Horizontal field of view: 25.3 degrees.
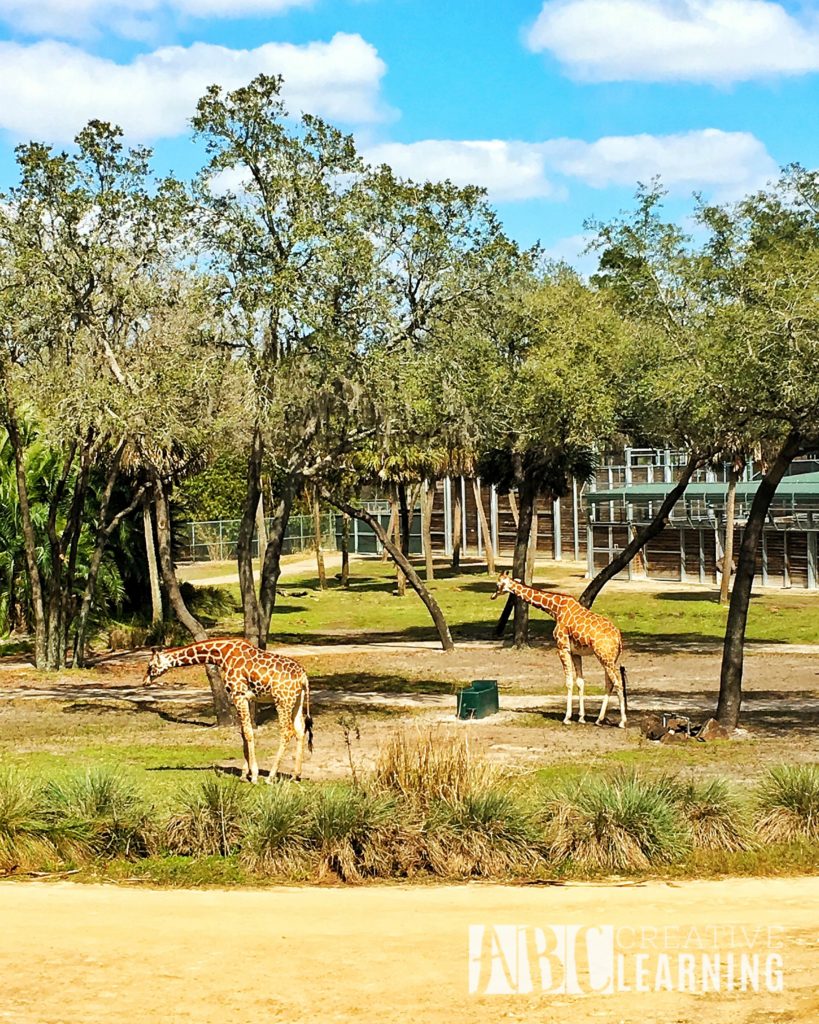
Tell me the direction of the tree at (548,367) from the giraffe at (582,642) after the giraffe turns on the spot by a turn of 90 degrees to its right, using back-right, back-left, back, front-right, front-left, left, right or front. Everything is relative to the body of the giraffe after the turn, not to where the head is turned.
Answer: front

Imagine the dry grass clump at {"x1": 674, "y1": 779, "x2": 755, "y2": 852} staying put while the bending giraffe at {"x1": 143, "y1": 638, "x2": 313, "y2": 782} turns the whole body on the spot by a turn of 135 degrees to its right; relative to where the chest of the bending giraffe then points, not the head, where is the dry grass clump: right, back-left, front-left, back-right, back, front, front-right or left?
right

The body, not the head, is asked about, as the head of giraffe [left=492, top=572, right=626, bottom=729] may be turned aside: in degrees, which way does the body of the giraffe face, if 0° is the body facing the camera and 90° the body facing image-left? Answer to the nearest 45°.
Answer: approximately 90°

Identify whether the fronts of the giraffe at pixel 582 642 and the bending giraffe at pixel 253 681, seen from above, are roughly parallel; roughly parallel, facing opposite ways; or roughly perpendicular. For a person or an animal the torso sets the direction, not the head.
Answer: roughly parallel

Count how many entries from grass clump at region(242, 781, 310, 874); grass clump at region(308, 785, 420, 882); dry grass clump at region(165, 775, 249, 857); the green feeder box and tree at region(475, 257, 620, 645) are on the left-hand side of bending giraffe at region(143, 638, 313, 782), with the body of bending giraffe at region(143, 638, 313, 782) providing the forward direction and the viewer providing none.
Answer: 3

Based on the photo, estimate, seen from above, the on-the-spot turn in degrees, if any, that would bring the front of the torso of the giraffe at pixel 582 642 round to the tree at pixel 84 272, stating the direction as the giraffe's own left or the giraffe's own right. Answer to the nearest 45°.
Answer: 0° — it already faces it

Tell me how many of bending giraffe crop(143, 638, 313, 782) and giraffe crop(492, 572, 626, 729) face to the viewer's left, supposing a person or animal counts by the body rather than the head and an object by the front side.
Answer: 2

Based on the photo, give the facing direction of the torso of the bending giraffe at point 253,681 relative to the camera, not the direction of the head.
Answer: to the viewer's left

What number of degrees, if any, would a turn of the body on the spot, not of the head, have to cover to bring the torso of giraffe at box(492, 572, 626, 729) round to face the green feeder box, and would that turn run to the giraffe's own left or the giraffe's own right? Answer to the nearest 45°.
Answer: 0° — it already faces it

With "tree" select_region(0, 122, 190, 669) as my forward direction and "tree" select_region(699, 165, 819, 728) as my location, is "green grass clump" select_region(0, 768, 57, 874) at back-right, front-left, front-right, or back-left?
front-left

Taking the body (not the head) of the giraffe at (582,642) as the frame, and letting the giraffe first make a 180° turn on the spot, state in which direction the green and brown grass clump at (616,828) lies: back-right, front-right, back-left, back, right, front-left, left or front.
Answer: right

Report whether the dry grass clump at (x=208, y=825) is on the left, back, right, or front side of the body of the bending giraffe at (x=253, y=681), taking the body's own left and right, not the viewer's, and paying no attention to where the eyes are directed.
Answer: left

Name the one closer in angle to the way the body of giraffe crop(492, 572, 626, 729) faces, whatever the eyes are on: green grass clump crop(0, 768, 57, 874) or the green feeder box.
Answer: the green feeder box

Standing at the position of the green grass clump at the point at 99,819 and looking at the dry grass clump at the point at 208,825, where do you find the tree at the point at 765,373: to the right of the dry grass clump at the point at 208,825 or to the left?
left

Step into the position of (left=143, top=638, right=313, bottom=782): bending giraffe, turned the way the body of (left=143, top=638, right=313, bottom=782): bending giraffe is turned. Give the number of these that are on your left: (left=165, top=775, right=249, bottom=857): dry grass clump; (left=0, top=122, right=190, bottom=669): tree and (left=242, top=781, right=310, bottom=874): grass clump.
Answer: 2
